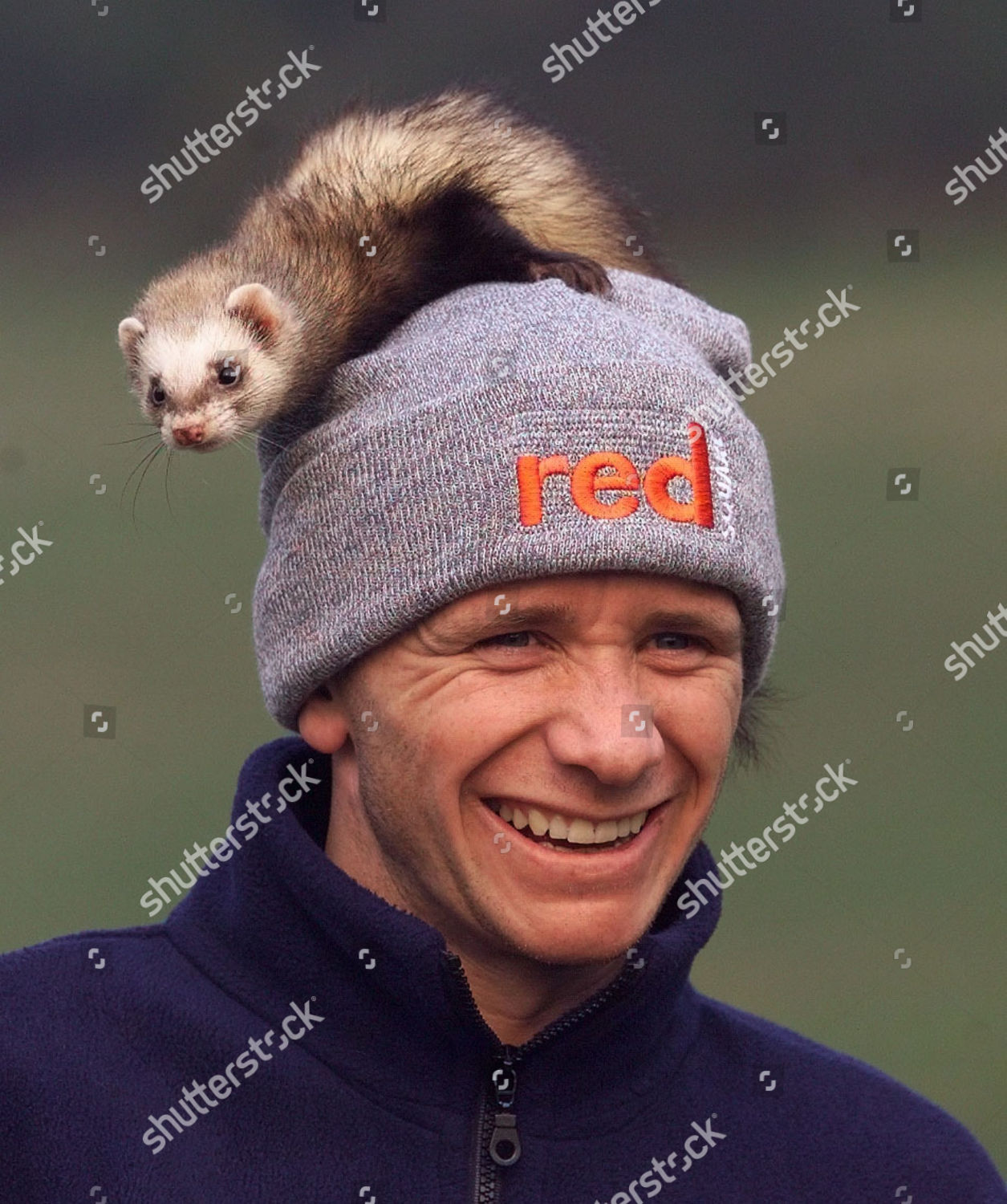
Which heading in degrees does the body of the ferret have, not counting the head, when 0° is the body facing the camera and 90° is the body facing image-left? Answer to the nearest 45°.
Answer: approximately 45°

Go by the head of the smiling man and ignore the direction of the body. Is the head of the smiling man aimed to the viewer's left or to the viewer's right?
to the viewer's right
